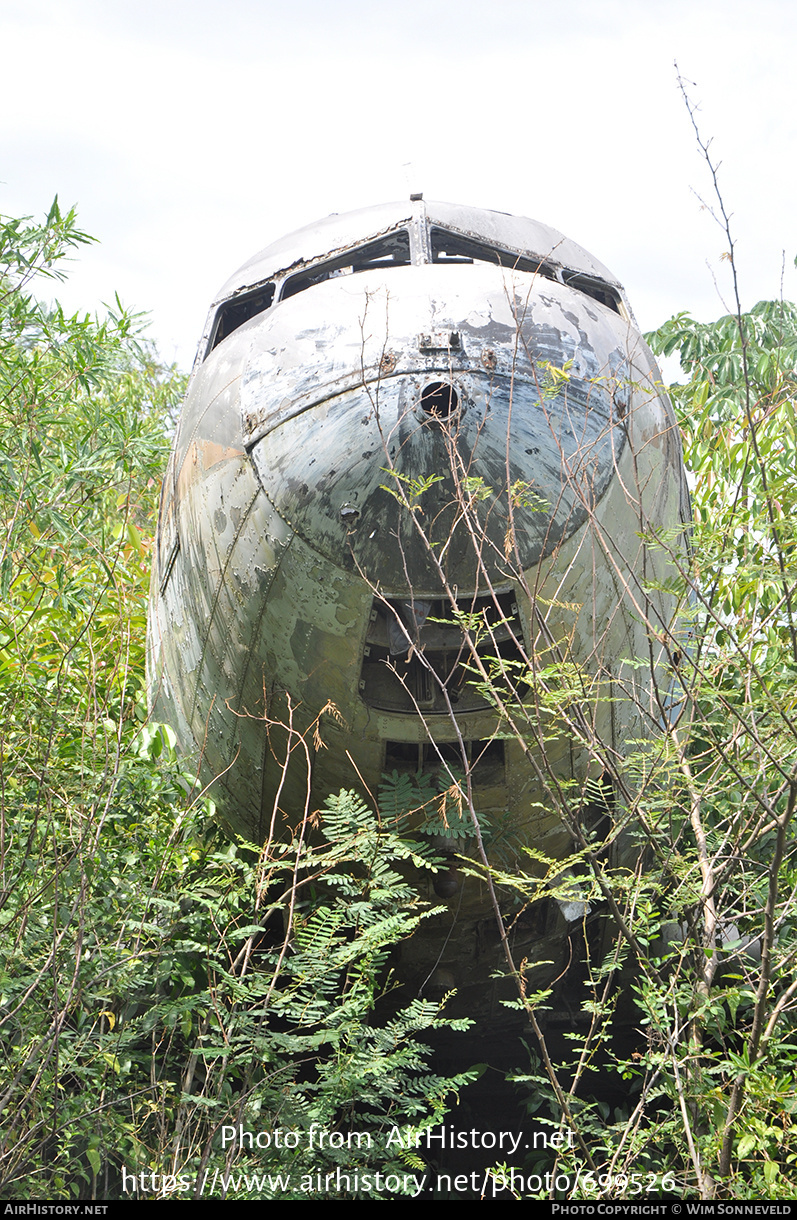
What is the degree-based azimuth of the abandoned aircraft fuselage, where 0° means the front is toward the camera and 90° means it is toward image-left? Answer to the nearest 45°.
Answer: approximately 0°
